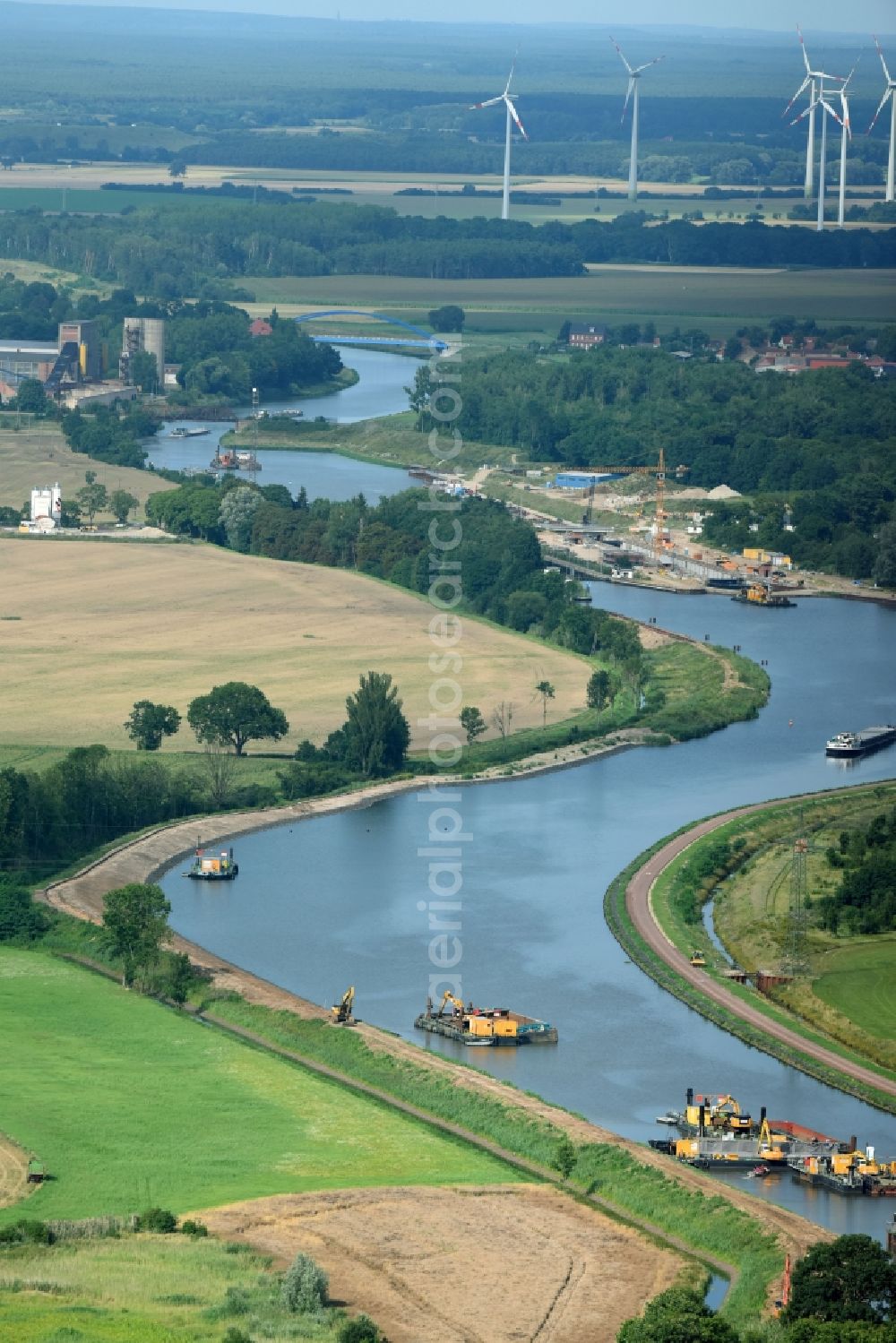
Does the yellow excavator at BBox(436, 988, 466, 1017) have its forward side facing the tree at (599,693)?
no

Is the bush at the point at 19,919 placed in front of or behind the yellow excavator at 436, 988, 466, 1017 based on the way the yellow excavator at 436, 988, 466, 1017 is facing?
in front

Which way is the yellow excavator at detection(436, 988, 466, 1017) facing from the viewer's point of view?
to the viewer's left

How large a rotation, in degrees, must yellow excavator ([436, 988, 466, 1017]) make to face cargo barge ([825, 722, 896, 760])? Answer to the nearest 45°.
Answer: approximately 135° to its right

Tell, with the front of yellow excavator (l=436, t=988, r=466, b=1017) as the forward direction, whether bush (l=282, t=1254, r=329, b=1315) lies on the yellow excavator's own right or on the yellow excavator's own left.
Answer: on the yellow excavator's own left

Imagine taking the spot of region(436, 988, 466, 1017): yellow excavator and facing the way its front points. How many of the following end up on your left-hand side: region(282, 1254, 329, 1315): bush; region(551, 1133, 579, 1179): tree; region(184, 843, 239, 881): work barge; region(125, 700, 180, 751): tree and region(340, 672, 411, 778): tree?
2

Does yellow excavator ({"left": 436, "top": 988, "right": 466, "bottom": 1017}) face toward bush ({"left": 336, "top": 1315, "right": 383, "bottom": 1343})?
no

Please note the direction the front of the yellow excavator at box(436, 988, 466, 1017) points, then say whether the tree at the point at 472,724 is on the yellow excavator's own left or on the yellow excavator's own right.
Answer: on the yellow excavator's own right

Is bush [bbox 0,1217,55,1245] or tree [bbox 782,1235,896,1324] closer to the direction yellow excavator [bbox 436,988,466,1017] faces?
the bush

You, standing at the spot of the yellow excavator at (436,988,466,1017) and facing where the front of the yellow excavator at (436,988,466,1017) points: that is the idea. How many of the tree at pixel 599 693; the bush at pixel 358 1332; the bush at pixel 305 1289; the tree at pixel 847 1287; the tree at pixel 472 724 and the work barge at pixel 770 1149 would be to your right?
2

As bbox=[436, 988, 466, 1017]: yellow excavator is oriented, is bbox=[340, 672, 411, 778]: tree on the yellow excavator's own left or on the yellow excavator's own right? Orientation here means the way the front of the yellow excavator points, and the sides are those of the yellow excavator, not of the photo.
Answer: on the yellow excavator's own right

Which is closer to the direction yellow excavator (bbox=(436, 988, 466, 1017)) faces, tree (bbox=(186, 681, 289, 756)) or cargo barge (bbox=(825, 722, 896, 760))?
the tree

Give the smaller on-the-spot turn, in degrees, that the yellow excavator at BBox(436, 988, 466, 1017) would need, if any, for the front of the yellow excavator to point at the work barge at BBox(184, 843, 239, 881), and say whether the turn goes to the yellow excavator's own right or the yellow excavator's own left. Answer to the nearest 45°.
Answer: approximately 45° to the yellow excavator's own right

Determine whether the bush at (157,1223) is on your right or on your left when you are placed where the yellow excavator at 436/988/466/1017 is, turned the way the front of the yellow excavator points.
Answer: on your left

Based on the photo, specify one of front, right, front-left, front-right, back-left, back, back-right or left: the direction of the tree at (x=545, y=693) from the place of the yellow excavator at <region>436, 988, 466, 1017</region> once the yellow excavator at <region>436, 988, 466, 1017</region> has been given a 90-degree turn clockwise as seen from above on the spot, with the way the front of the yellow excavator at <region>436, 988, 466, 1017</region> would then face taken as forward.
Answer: front

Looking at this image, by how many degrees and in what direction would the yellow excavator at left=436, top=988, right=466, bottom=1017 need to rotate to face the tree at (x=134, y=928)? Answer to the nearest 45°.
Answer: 0° — it already faces it

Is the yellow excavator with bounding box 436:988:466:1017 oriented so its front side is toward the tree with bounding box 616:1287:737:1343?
no

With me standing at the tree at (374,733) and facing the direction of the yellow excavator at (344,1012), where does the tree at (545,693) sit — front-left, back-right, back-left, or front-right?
back-left

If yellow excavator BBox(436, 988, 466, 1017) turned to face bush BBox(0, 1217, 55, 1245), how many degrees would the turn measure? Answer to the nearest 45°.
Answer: approximately 45° to its left

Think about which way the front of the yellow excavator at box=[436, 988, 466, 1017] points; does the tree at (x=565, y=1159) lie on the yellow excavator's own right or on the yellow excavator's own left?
on the yellow excavator's own left
